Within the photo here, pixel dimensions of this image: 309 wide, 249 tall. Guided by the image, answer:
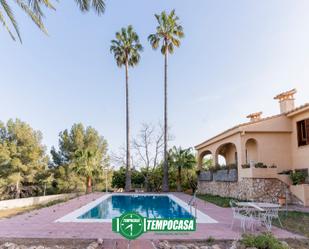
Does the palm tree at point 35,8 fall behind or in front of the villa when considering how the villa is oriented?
in front

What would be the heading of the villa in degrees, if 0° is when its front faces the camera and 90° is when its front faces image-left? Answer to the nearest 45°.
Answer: approximately 45°

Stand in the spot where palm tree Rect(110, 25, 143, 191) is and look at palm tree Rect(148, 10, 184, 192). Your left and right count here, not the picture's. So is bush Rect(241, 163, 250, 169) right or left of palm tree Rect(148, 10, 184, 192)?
right

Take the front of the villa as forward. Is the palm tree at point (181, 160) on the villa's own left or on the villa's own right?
on the villa's own right

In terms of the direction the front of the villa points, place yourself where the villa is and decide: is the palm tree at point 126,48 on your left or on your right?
on your right

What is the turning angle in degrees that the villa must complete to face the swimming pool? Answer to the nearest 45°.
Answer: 0° — it already faces it

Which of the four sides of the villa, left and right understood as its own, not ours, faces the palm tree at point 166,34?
right

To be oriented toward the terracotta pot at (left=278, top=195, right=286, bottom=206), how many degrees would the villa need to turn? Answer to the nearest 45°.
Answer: approximately 45° to its left
